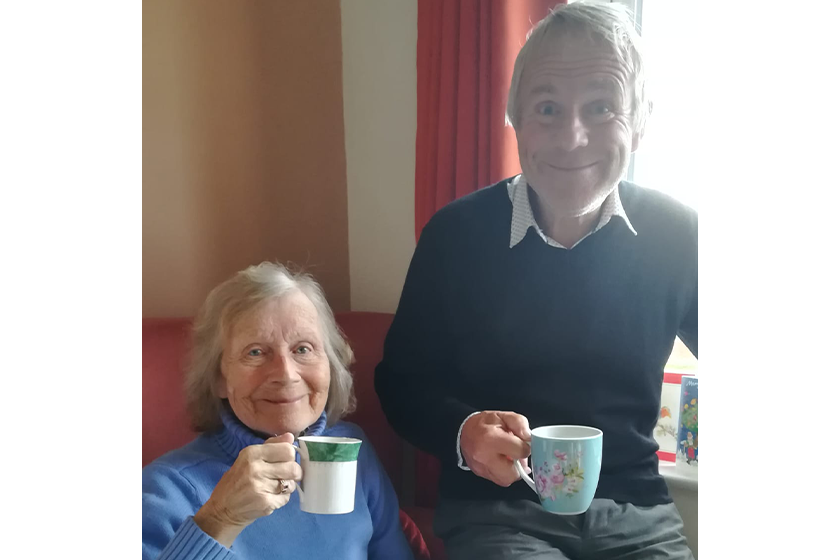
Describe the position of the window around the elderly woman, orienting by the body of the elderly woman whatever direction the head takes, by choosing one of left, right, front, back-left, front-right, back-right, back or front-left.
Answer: left

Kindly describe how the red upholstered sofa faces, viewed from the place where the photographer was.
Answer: facing the viewer

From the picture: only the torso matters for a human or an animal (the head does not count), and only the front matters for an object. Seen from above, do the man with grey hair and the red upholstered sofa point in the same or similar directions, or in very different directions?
same or similar directions

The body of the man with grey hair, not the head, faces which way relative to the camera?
toward the camera

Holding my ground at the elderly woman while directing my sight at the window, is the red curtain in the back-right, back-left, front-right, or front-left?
front-left

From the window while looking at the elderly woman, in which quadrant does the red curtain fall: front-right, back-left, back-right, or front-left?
front-right
